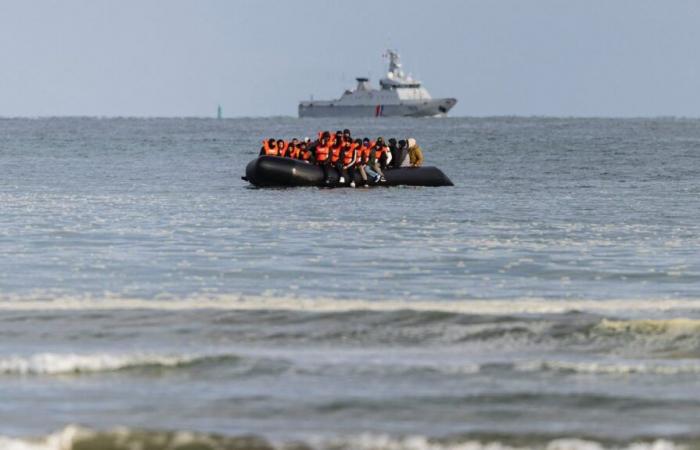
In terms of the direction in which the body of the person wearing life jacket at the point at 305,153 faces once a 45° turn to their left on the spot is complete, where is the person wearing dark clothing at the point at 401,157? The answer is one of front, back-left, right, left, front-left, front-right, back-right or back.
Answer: left

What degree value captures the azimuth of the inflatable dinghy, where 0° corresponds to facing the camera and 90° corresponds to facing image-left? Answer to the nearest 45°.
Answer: approximately 90°

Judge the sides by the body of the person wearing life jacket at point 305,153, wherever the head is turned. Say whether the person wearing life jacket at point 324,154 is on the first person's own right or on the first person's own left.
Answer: on the first person's own left

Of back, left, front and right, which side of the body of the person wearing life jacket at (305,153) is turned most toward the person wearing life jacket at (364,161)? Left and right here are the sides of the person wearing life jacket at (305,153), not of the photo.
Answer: left
